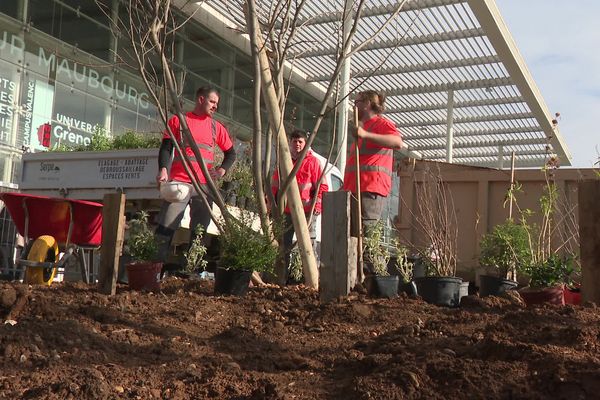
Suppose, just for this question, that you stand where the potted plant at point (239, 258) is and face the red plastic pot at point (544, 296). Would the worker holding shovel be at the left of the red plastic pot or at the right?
left

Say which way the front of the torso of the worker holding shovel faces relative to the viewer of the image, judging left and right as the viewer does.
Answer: facing to the left of the viewer

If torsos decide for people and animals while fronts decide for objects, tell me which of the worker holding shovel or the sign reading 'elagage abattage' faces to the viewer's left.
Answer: the worker holding shovel

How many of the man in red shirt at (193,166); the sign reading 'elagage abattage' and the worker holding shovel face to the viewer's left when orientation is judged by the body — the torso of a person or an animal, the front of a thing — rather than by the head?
1

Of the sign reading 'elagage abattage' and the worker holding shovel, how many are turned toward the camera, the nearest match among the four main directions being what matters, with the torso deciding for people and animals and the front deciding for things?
1

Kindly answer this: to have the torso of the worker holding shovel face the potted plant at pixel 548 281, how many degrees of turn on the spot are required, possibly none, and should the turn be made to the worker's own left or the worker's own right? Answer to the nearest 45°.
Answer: approximately 180°

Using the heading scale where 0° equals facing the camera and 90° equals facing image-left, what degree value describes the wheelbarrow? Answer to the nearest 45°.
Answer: approximately 45°

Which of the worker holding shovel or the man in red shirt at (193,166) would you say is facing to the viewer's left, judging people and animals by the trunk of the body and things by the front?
the worker holding shovel

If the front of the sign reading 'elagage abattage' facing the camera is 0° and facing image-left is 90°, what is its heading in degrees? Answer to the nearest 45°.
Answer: approximately 0°

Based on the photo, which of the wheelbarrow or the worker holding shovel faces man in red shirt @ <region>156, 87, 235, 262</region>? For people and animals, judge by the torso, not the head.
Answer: the worker holding shovel
